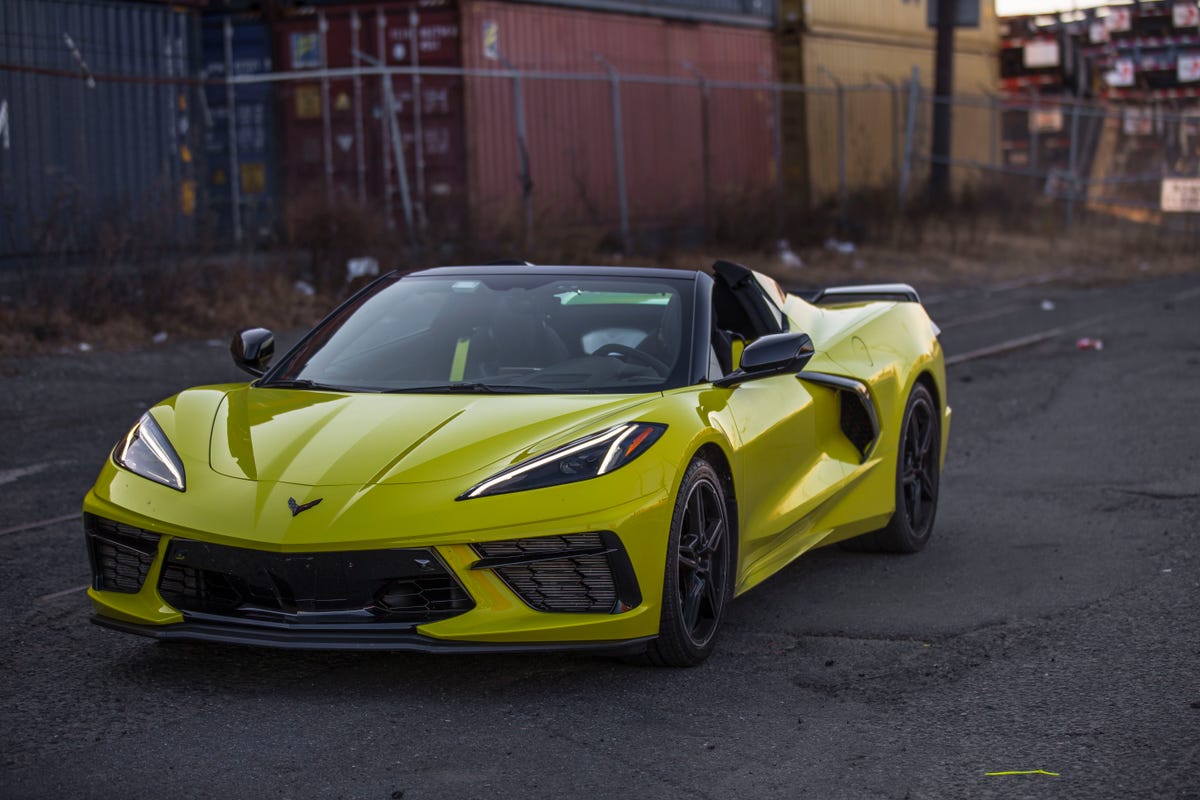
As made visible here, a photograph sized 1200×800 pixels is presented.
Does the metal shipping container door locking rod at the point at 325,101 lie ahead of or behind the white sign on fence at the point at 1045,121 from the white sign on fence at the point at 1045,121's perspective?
ahead

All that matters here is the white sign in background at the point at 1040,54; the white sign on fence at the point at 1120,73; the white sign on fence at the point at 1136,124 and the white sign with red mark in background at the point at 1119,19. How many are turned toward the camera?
4

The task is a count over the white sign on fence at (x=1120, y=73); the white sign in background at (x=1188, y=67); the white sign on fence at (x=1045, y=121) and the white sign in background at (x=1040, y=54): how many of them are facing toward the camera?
4

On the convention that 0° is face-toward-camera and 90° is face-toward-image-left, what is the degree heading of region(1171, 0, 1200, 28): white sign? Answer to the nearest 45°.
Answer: approximately 0°

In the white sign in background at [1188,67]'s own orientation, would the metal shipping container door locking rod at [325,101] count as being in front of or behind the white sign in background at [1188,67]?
in front

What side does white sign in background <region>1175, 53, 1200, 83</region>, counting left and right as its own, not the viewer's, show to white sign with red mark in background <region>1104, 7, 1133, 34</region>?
right

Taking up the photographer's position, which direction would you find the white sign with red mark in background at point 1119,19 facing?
facing the viewer

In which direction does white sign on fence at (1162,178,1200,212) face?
toward the camera

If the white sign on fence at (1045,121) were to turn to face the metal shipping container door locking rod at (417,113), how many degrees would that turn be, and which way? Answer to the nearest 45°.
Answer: approximately 45° to its right

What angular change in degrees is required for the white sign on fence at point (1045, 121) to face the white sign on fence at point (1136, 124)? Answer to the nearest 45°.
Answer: approximately 90° to its left

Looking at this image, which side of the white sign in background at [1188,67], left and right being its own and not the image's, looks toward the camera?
front
